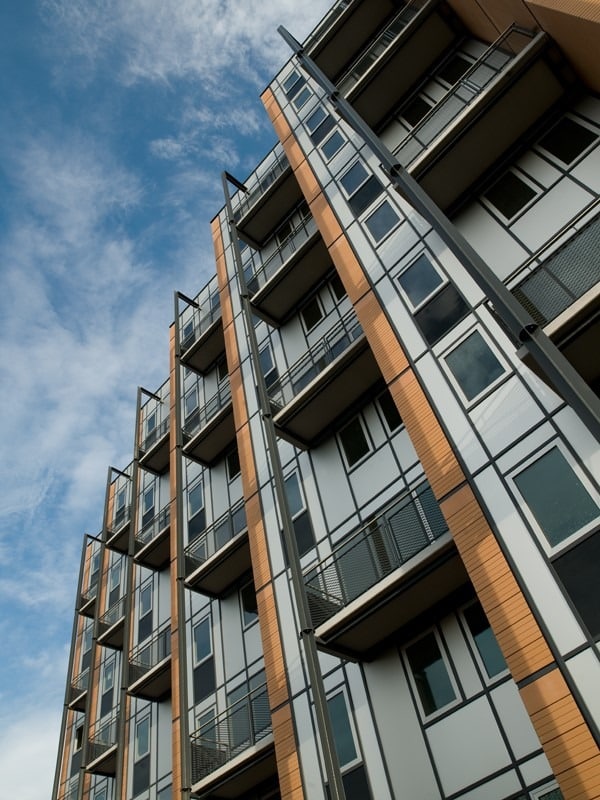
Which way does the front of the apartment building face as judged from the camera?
facing the viewer and to the left of the viewer
